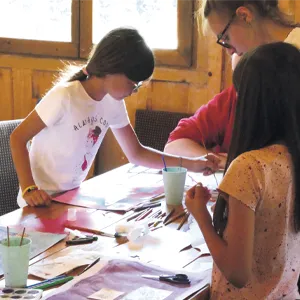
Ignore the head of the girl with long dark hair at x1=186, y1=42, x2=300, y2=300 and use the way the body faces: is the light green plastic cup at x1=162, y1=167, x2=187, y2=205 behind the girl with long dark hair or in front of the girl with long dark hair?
in front

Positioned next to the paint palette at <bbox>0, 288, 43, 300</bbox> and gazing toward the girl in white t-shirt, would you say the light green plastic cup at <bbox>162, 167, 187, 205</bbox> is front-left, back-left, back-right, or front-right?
front-right

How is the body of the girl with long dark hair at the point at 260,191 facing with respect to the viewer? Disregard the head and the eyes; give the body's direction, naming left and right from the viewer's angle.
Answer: facing away from the viewer and to the left of the viewer

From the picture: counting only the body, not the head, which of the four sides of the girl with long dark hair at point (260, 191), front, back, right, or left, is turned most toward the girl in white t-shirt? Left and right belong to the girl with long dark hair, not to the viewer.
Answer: front

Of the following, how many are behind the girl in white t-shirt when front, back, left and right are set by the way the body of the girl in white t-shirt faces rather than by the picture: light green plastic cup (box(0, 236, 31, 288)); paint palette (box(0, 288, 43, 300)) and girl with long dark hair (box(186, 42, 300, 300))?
0

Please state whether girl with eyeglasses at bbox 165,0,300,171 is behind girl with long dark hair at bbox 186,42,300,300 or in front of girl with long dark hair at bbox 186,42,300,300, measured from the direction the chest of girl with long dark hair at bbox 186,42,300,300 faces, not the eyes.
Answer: in front

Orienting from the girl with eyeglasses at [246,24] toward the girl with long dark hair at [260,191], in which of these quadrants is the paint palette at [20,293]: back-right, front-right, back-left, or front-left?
front-right

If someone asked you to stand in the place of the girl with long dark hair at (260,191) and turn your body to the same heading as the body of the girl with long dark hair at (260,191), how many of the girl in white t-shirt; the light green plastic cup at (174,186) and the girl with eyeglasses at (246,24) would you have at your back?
0

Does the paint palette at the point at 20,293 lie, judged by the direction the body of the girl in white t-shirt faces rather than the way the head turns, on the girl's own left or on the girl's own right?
on the girl's own right

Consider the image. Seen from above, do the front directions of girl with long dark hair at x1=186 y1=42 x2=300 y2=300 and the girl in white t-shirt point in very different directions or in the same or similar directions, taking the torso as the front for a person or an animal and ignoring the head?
very different directions

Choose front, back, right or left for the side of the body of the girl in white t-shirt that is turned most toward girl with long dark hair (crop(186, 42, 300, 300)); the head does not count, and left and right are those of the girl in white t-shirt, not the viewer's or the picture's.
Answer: front

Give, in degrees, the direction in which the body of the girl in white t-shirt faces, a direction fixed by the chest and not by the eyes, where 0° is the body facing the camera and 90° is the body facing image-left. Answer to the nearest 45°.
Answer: approximately 315°
